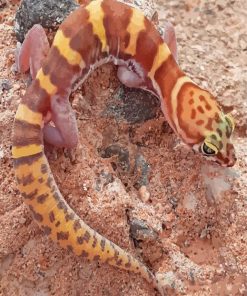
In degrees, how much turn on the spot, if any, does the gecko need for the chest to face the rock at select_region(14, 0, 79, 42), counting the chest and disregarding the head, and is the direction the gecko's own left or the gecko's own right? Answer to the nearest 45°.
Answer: approximately 135° to the gecko's own left

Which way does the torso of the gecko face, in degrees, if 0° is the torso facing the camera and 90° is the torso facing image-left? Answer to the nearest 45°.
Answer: approximately 315°
